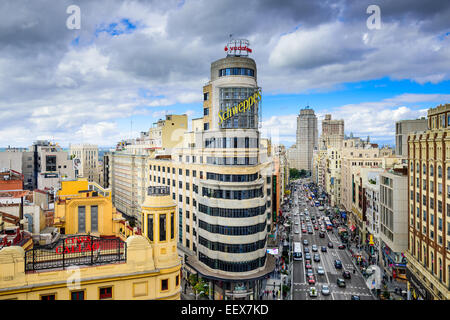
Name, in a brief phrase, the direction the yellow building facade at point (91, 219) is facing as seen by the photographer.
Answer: facing the viewer

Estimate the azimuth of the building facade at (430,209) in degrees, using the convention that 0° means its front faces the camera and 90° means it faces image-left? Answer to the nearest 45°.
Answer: approximately 45°

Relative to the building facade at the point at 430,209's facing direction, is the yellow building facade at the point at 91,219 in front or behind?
in front

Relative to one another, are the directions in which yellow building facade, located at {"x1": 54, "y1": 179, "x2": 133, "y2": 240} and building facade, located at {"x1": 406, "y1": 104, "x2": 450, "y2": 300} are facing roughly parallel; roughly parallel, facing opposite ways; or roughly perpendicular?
roughly perpendicular

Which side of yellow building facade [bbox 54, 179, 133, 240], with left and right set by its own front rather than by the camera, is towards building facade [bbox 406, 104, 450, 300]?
left
